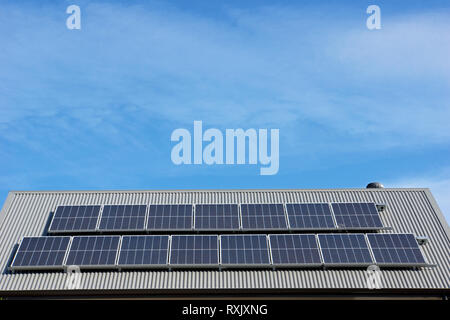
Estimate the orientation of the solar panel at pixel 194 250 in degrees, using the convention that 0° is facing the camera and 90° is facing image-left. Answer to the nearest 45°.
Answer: approximately 0°

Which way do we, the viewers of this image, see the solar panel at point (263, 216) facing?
facing the viewer

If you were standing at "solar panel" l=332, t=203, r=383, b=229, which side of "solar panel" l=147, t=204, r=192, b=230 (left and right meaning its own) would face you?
left

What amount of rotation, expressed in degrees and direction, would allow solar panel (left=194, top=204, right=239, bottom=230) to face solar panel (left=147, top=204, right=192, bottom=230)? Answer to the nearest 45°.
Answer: approximately 90° to its right

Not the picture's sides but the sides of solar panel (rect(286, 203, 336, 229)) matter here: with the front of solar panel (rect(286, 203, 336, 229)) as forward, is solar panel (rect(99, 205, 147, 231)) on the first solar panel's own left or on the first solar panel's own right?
on the first solar panel's own right

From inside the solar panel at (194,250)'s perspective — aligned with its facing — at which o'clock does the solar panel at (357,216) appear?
the solar panel at (357,216) is roughly at 9 o'clock from the solar panel at (194,250).

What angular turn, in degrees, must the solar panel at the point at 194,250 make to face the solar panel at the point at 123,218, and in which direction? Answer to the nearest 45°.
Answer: approximately 90° to its right

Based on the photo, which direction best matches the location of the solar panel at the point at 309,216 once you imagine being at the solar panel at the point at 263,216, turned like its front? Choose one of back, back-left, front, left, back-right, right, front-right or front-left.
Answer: left

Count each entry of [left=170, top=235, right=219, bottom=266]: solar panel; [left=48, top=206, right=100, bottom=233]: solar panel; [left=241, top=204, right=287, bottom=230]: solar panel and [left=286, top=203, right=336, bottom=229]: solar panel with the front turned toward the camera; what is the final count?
4

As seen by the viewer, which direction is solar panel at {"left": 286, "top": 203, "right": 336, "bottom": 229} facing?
toward the camera

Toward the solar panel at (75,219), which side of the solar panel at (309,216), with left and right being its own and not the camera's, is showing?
right

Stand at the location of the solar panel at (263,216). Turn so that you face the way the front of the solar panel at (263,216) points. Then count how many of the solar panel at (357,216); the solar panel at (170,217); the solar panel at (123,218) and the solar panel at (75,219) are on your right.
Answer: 3

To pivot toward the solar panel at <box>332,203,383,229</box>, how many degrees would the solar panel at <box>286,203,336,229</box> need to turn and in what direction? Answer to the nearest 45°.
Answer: approximately 90° to its left
